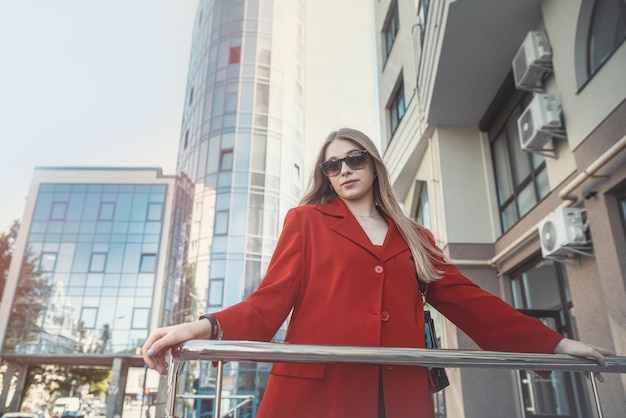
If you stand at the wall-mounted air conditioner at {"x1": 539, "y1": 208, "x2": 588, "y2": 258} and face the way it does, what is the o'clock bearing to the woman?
The woman is roughly at 11 o'clock from the wall-mounted air conditioner.

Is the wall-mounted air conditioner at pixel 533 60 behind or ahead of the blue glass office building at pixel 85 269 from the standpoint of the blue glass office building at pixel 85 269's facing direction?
ahead

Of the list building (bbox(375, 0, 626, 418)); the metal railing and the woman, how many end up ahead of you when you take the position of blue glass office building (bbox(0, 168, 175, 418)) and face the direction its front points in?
3

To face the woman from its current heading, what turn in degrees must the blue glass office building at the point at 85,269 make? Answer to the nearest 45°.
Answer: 0° — it already faces them

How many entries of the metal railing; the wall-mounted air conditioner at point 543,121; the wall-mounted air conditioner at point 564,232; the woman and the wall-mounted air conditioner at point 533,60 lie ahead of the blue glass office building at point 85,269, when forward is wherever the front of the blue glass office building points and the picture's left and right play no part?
5

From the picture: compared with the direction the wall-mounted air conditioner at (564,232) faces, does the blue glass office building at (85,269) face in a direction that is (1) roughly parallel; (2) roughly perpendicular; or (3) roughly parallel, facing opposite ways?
roughly perpendicular

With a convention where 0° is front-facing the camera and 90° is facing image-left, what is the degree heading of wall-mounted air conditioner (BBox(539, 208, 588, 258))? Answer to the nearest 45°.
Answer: approximately 45°

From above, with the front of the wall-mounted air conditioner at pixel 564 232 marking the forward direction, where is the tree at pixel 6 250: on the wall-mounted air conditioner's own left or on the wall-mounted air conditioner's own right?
on the wall-mounted air conditioner's own right

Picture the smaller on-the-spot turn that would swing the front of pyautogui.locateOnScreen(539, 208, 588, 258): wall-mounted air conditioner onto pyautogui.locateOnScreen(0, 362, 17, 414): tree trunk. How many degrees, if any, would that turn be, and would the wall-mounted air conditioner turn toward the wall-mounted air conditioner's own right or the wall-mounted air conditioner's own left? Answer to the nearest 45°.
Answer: approximately 90° to the wall-mounted air conditioner's own right
